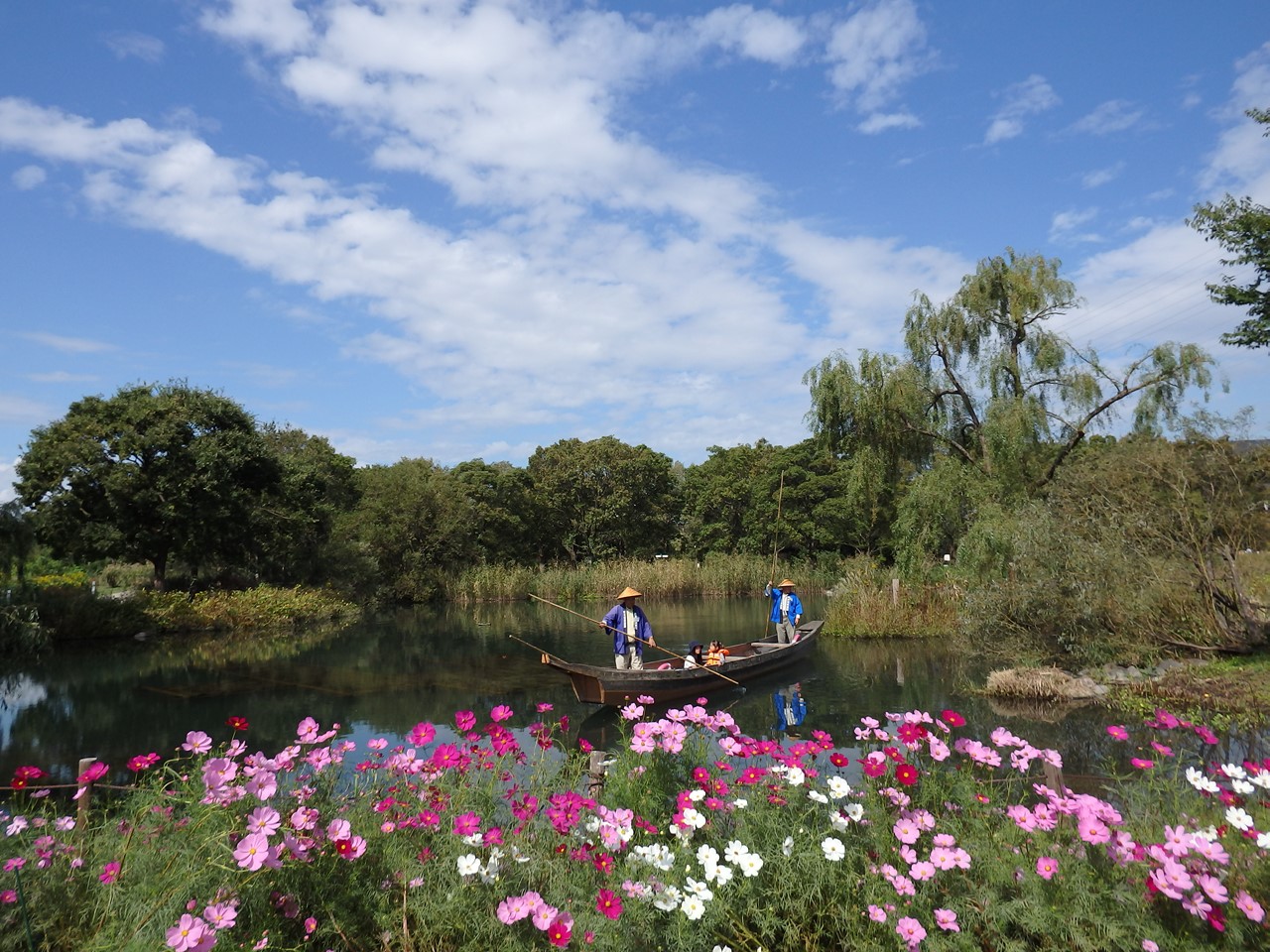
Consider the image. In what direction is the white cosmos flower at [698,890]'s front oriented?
toward the camera

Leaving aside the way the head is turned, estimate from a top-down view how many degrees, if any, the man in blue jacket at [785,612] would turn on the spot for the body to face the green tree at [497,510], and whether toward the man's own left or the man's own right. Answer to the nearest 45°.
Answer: approximately 135° to the man's own right

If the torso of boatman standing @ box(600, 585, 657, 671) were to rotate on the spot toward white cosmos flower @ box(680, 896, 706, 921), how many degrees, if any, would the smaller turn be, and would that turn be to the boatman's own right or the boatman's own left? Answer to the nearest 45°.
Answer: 0° — they already face it

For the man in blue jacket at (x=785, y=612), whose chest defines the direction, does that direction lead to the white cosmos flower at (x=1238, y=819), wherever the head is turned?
yes

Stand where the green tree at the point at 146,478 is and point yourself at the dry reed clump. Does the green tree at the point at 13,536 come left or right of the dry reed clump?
right

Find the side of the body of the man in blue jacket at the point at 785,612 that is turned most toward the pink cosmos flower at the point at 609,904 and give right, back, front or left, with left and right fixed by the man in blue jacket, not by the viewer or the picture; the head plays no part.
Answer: front

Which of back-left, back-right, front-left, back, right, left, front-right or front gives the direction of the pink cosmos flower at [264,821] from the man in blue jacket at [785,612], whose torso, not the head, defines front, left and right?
front

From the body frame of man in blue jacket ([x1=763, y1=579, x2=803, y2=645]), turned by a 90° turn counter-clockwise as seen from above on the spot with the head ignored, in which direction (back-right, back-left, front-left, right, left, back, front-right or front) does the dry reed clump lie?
front-right

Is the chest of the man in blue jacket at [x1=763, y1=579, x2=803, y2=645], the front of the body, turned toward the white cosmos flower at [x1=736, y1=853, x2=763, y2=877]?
yes

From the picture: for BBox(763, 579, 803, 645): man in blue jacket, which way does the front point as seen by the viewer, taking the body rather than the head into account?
toward the camera

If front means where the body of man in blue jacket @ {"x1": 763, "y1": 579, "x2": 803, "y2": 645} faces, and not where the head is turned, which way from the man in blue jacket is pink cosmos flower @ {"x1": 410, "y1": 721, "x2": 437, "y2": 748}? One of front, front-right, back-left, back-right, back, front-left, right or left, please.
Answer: front

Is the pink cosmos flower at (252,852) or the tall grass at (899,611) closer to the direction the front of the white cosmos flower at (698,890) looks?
the pink cosmos flower
